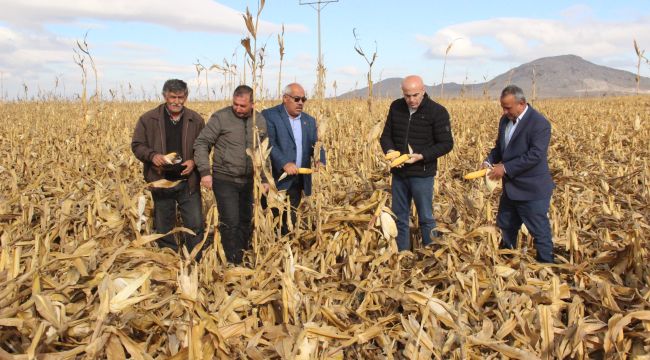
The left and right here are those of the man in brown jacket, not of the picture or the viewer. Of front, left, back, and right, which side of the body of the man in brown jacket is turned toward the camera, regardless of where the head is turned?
front

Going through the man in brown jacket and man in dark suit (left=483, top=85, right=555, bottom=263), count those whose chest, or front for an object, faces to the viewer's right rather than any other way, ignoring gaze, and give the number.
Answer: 0

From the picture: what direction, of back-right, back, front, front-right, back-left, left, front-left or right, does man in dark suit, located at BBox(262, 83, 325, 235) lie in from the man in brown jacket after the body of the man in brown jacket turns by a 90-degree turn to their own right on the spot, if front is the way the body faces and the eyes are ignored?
back

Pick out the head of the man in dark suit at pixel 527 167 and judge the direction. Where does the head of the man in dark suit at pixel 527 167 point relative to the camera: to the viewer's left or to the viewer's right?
to the viewer's left

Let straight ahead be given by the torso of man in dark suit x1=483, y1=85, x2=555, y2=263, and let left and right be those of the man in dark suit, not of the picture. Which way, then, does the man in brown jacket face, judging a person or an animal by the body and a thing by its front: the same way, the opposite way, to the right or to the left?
to the left

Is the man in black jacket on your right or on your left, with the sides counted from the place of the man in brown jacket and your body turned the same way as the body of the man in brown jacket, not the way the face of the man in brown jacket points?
on your left

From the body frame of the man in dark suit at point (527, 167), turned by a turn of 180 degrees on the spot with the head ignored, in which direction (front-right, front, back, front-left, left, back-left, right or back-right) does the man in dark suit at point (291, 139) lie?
back-left

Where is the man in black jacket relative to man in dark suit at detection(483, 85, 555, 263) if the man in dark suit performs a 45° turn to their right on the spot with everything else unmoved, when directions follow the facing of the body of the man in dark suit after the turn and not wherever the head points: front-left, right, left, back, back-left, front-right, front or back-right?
front

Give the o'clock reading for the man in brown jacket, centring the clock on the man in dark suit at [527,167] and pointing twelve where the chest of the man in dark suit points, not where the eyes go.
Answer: The man in brown jacket is roughly at 1 o'clock from the man in dark suit.
